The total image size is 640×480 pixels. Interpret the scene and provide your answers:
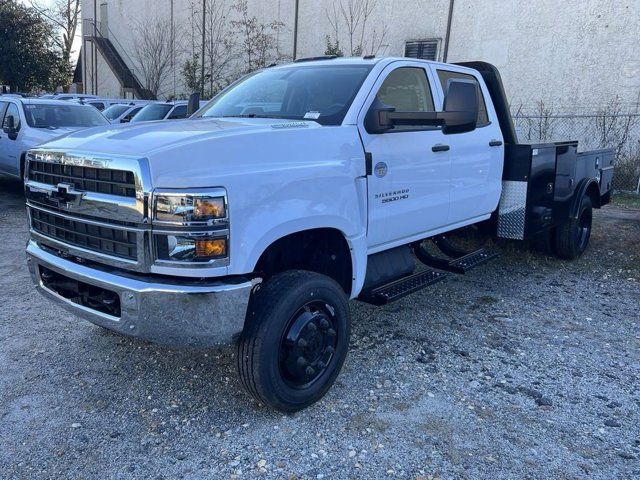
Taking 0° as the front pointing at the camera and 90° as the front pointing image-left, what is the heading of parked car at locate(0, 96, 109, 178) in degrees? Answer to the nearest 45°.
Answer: approximately 315°

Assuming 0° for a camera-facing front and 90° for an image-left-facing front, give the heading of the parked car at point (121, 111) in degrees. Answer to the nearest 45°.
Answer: approximately 45°

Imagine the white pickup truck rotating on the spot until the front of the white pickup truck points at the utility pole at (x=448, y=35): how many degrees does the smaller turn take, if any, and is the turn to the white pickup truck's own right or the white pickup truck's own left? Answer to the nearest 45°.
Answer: approximately 135° to the white pickup truck's own right

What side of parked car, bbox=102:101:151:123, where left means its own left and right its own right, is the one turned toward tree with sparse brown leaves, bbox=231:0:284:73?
back

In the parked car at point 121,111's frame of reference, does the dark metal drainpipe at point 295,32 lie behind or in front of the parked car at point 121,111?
behind

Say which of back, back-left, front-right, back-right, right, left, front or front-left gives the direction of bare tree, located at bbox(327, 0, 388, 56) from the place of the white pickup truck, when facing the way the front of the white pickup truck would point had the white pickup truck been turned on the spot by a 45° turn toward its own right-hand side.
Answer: right

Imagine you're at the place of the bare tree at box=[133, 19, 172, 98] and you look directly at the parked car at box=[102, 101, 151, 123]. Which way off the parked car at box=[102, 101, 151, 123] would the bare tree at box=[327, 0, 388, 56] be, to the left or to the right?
left

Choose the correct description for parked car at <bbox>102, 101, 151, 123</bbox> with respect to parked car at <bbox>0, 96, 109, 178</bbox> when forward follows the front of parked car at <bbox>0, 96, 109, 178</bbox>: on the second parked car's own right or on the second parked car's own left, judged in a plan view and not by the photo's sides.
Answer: on the second parked car's own left

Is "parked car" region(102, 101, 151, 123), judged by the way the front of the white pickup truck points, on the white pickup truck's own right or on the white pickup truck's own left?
on the white pickup truck's own right

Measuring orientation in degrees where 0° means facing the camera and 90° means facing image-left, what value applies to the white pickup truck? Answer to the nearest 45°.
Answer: approximately 45°
